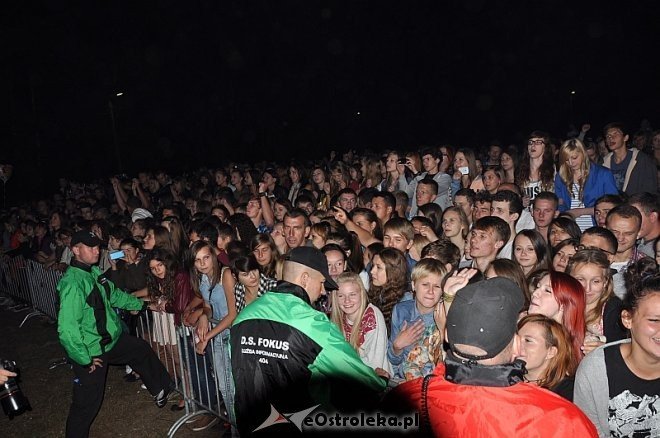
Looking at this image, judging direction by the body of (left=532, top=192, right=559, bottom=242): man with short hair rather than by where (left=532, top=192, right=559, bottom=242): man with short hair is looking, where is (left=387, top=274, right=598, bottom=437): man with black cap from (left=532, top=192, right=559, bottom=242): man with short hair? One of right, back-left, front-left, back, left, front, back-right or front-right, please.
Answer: front-left

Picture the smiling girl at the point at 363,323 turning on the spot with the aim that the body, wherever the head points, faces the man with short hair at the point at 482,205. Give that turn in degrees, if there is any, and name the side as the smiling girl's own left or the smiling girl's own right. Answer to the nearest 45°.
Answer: approximately 180°

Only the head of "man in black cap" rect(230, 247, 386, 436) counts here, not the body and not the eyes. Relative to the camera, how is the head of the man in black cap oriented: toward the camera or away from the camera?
away from the camera

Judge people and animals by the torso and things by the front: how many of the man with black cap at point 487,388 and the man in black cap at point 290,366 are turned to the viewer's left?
0

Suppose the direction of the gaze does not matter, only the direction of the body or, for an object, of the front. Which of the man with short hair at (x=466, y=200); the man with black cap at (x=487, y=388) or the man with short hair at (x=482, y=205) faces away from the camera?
the man with black cap at (x=487, y=388)

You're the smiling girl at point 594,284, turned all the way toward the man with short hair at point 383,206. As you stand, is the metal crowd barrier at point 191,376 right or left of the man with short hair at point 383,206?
left

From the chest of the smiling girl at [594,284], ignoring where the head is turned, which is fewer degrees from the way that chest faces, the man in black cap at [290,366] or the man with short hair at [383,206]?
the man in black cap

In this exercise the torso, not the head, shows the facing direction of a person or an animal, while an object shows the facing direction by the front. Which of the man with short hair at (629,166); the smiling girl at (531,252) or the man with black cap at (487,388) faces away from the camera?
the man with black cap at (487,388)

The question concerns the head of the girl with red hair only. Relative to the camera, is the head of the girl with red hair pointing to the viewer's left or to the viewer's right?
to the viewer's left

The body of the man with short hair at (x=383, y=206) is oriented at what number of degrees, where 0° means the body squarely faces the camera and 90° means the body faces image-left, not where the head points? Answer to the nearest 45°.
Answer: approximately 45°

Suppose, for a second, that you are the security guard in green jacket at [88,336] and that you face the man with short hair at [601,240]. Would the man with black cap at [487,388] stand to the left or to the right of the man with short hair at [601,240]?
right

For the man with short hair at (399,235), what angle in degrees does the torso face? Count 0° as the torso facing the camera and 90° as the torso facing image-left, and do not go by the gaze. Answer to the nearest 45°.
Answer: approximately 45°

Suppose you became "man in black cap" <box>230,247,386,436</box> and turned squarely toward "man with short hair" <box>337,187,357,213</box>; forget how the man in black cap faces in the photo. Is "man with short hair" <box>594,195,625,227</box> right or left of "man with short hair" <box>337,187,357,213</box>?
right

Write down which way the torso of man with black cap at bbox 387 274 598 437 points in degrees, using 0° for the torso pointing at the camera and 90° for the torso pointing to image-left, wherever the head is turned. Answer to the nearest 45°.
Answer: approximately 180°
